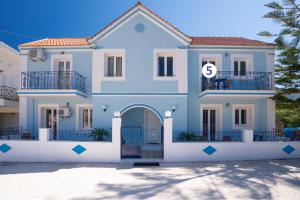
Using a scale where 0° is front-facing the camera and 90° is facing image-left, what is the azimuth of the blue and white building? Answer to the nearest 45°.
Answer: approximately 0°

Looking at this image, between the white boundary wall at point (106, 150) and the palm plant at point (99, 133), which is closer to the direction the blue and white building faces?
the white boundary wall

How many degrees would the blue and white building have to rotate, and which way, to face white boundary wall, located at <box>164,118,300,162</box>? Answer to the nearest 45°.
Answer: approximately 45° to its left

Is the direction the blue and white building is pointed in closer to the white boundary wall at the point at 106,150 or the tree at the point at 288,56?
the white boundary wall

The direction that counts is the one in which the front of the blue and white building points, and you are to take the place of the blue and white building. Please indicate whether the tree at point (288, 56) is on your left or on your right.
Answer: on your left

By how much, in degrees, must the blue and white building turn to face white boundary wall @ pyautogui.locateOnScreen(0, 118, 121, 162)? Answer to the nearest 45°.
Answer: approximately 45° to its right

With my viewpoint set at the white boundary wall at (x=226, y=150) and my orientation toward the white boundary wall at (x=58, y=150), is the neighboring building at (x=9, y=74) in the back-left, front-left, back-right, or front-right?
front-right

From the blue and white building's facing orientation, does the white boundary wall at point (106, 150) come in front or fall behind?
in front
